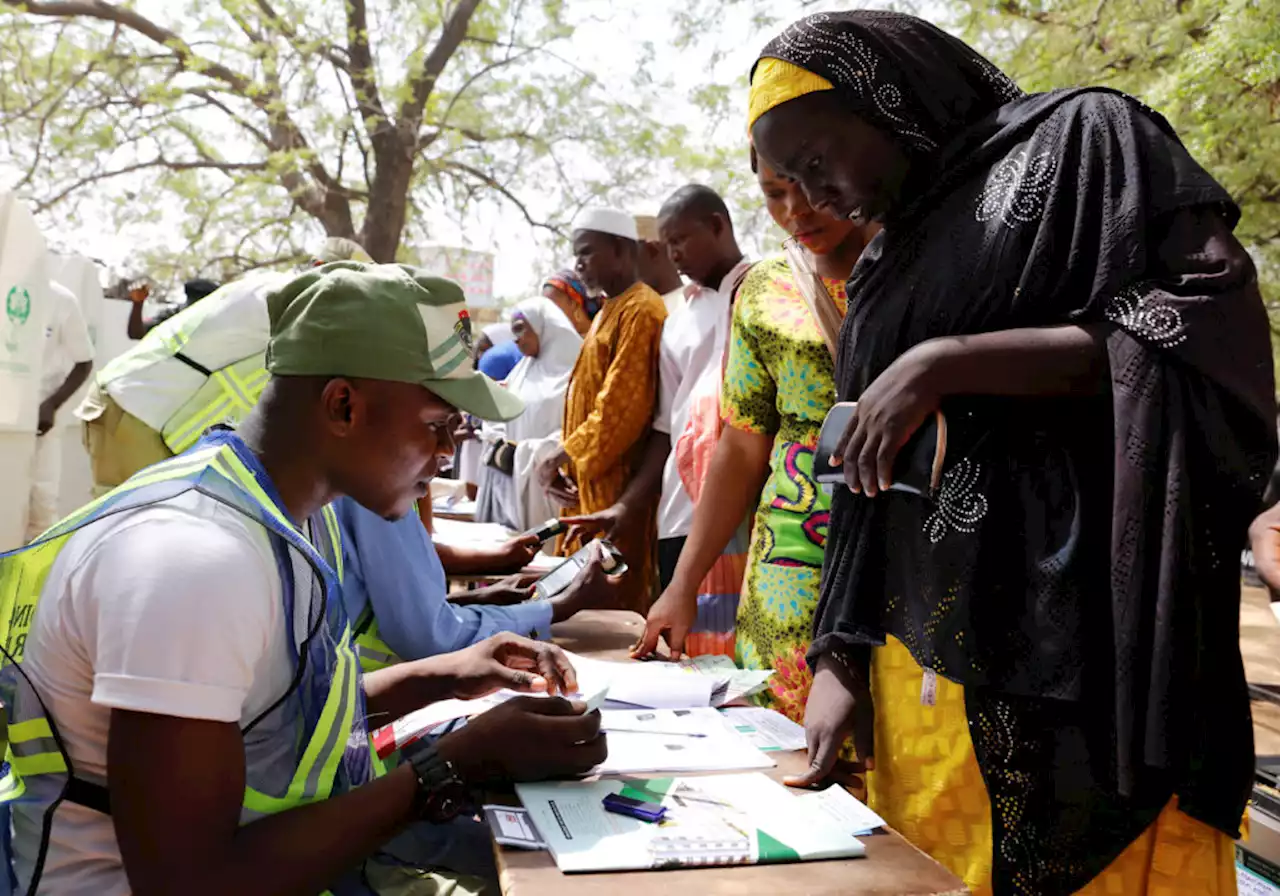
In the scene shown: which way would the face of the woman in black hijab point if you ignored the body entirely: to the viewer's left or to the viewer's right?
to the viewer's left

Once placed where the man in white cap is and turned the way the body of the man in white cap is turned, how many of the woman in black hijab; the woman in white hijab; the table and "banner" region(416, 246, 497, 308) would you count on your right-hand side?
2

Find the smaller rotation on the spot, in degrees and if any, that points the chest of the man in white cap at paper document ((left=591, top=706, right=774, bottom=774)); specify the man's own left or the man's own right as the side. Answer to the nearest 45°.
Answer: approximately 90° to the man's own left

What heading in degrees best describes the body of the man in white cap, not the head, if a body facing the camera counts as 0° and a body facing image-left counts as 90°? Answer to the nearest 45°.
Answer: approximately 90°

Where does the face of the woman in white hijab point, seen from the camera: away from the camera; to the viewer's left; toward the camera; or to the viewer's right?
to the viewer's left

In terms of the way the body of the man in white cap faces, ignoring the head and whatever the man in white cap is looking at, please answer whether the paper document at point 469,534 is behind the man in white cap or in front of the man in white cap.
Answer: in front

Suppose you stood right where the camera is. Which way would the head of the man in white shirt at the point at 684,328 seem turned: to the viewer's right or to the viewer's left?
to the viewer's left

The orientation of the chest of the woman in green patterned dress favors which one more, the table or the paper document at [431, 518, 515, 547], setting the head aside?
the table

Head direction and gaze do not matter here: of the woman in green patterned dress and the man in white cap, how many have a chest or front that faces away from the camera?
0

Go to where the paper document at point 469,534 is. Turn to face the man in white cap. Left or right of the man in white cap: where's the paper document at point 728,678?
right

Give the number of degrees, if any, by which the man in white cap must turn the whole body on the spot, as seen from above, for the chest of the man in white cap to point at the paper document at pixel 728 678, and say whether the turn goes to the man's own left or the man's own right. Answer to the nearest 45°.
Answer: approximately 90° to the man's own left

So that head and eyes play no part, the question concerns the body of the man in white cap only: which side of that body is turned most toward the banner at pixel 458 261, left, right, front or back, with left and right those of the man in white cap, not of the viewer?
right
